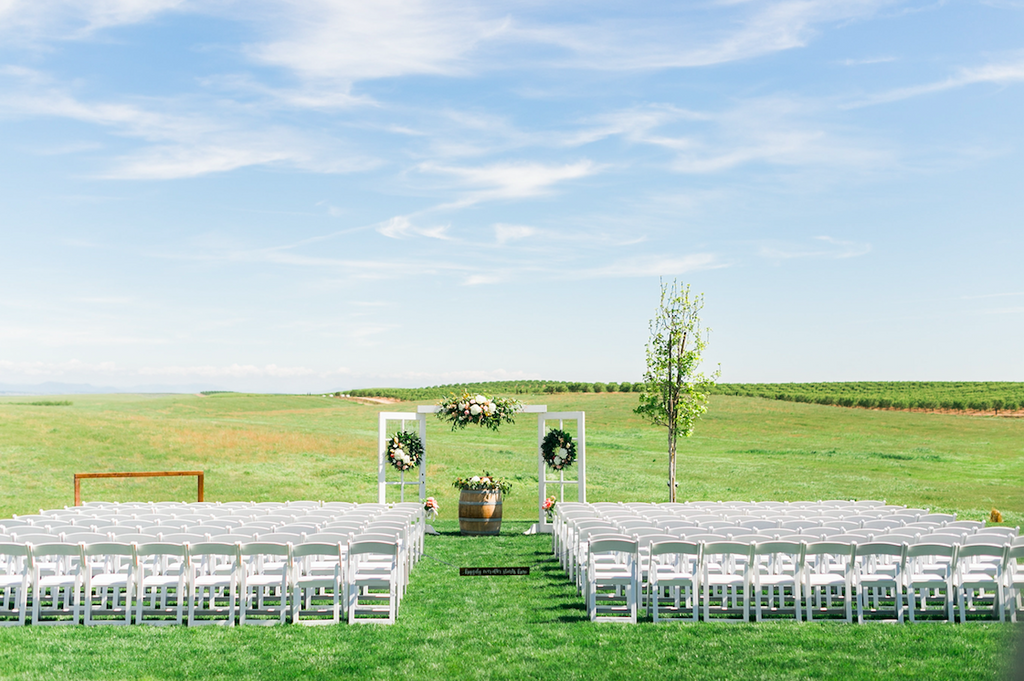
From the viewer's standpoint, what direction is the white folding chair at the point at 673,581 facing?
away from the camera

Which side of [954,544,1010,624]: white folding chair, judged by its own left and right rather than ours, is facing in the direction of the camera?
back

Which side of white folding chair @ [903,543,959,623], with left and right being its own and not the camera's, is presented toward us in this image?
back

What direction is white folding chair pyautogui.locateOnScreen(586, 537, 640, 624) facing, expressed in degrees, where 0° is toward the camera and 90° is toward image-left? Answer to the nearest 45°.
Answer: approximately 180°

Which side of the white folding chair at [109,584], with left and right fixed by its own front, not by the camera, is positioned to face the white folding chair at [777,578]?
right

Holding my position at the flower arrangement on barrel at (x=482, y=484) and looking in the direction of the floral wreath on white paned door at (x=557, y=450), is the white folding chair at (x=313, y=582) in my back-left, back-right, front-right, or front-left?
back-right

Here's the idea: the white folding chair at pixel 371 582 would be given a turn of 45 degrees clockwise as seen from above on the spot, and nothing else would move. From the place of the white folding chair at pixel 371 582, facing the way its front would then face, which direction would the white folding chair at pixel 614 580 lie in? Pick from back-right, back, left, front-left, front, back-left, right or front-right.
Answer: front-right

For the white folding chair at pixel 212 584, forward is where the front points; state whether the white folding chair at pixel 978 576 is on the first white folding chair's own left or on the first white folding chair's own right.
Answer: on the first white folding chair's own right

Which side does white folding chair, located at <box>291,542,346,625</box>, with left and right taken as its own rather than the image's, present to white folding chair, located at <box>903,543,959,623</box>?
right

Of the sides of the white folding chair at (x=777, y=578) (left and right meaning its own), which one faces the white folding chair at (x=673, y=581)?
left

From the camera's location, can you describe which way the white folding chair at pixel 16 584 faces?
facing away from the viewer

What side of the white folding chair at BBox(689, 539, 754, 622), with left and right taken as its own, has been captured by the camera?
back

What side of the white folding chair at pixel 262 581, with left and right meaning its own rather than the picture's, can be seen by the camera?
back
